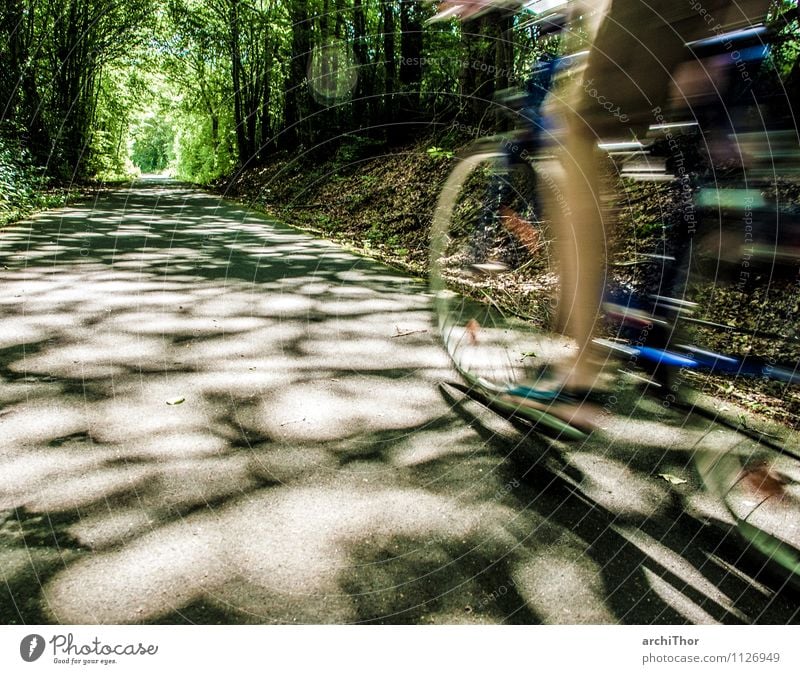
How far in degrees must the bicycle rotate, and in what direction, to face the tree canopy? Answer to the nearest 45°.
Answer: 0° — it already faces it

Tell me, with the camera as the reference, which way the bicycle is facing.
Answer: facing away from the viewer and to the left of the viewer
